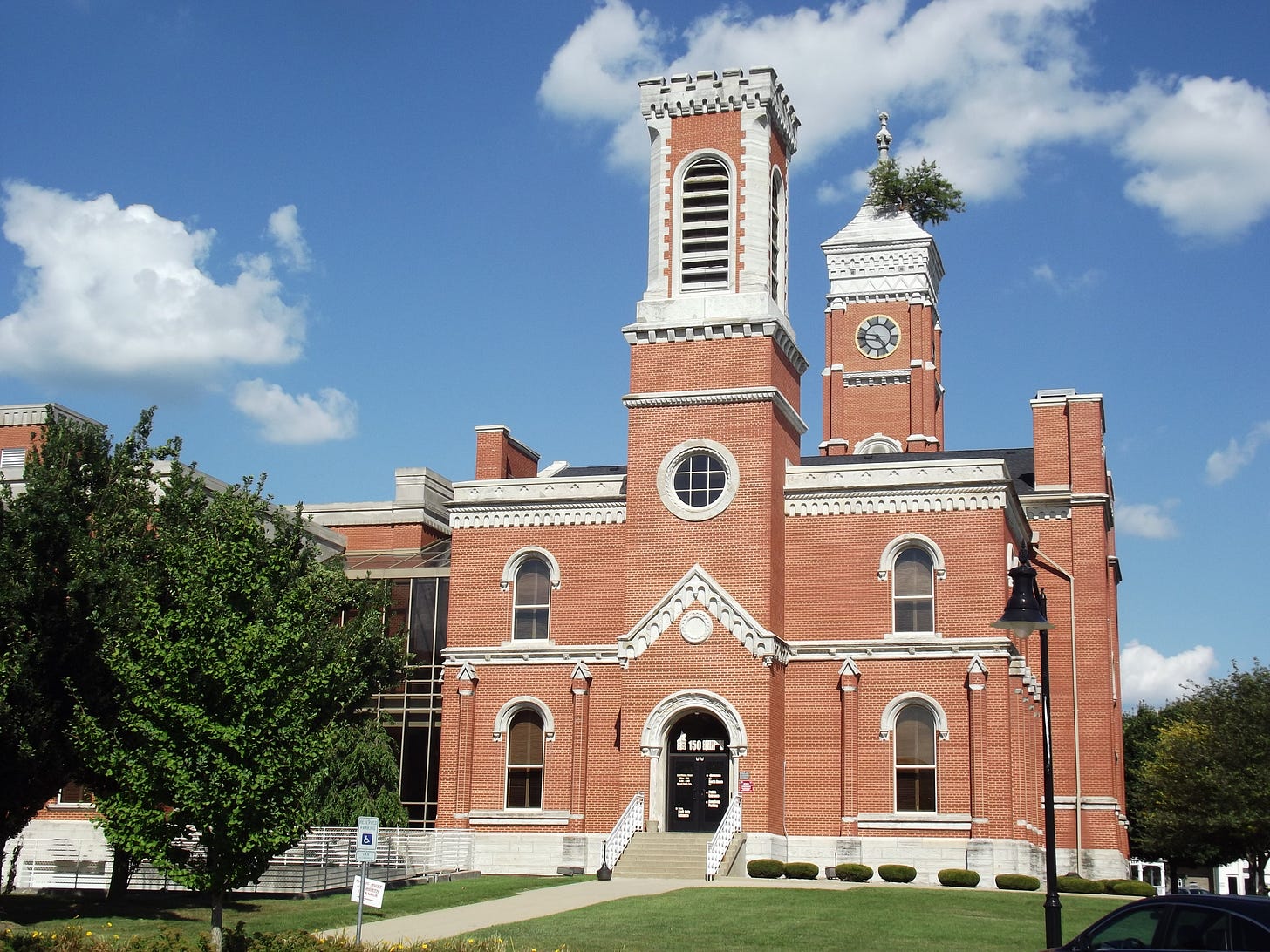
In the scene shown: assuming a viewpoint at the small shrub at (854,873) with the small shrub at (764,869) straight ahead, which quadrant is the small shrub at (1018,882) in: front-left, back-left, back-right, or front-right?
back-left

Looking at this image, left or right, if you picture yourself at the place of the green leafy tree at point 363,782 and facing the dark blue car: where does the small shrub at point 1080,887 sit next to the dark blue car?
left

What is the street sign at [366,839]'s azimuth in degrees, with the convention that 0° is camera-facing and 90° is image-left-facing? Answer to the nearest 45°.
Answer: approximately 0°

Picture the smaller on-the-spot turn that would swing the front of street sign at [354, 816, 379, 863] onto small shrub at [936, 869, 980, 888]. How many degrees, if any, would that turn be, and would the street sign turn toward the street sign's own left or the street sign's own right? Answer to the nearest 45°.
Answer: approximately 135° to the street sign's own left

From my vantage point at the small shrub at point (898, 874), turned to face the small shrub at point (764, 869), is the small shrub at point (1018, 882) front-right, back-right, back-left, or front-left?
back-left

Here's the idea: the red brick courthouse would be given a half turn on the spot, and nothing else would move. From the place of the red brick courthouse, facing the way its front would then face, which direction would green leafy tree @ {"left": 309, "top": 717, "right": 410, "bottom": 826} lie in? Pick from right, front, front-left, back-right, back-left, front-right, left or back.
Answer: left

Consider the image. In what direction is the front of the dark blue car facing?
to the viewer's left

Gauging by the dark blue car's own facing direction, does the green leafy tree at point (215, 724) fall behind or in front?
in front
